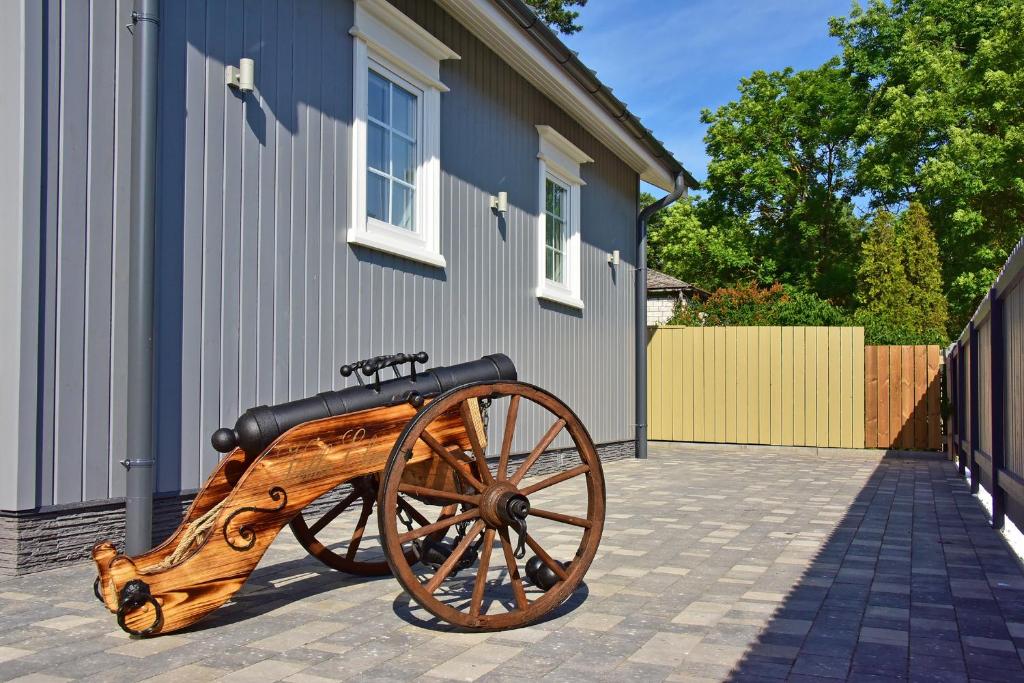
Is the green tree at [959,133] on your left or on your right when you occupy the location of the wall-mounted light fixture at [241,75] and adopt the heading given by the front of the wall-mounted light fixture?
on your left

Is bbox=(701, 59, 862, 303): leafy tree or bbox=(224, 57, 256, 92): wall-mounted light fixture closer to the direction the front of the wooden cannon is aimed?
the leafy tree

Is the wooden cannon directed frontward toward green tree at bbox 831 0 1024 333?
yes

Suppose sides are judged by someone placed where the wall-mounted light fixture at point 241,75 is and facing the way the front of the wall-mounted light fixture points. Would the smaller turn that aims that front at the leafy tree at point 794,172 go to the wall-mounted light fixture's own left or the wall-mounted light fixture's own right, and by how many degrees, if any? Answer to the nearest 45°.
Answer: approximately 90° to the wall-mounted light fixture's own left

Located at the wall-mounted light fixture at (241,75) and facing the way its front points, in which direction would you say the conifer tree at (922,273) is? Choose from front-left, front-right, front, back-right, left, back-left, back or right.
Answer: left

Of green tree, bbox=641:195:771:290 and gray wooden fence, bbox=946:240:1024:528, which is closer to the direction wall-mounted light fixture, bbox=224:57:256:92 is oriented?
the gray wooden fence

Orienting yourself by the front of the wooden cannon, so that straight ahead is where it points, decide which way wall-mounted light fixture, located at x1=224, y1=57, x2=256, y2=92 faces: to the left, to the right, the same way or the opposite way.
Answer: to the right

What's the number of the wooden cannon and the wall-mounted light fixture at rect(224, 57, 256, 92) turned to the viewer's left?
0

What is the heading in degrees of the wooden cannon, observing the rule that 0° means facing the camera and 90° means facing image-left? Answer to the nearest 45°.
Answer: approximately 225°

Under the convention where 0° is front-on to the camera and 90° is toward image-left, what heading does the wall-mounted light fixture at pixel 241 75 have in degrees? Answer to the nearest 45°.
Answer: approximately 315°

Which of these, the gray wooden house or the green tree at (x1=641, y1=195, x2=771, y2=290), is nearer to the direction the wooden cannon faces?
the green tree

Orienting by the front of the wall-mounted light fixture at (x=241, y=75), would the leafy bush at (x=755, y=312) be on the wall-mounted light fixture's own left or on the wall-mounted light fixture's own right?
on the wall-mounted light fixture's own left

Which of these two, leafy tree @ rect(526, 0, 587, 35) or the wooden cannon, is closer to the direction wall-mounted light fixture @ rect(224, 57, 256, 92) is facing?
the wooden cannon
